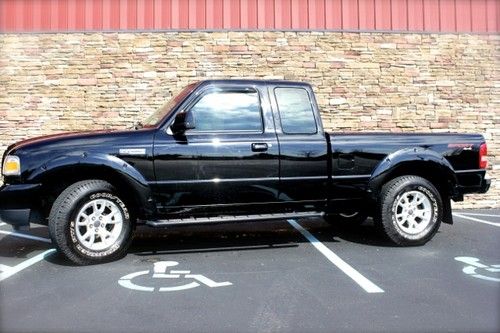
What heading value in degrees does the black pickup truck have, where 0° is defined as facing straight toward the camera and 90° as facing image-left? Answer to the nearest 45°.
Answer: approximately 90°
